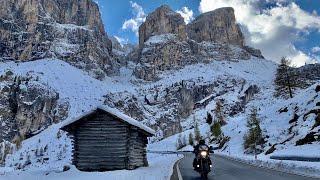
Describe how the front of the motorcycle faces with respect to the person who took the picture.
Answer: facing the viewer

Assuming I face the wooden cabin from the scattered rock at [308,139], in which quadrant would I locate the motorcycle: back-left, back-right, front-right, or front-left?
front-left

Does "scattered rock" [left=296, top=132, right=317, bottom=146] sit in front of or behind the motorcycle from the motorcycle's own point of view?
behind

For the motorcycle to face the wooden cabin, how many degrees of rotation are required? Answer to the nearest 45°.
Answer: approximately 135° to its right
